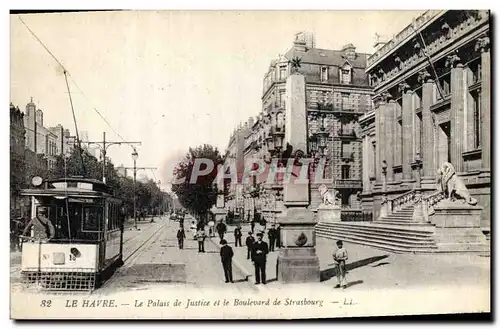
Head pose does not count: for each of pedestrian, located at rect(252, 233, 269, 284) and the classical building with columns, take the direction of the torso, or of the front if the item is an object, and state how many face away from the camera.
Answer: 0

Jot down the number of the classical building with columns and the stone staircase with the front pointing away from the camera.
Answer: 0

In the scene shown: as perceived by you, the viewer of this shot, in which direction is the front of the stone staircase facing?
facing the viewer and to the left of the viewer

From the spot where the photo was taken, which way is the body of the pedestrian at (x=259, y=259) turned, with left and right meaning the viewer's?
facing the viewer

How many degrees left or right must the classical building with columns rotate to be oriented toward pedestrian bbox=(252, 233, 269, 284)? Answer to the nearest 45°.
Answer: approximately 45° to its left

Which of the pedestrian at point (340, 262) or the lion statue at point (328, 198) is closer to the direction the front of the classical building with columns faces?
the pedestrian

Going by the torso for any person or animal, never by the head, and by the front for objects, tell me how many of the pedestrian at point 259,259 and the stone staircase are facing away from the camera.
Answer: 0

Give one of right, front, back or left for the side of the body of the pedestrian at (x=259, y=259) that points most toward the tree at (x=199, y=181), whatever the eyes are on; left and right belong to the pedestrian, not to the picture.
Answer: back

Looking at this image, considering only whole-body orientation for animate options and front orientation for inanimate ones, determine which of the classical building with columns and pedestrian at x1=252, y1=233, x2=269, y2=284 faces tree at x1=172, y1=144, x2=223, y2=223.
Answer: the classical building with columns

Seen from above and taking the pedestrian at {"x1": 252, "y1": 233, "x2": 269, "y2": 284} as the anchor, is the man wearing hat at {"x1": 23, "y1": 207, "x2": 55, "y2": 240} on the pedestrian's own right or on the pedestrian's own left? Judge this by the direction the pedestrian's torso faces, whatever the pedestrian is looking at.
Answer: on the pedestrian's own right

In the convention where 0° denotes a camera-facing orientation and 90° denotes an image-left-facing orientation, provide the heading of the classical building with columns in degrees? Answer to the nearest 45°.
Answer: approximately 45°

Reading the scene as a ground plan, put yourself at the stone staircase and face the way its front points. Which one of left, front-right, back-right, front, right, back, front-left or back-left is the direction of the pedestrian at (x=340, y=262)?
front-left

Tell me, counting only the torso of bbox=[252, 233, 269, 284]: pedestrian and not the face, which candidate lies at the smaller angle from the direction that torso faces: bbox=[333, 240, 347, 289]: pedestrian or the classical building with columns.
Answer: the pedestrian

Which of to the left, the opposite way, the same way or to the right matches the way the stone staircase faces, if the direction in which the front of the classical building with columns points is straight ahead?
the same way
